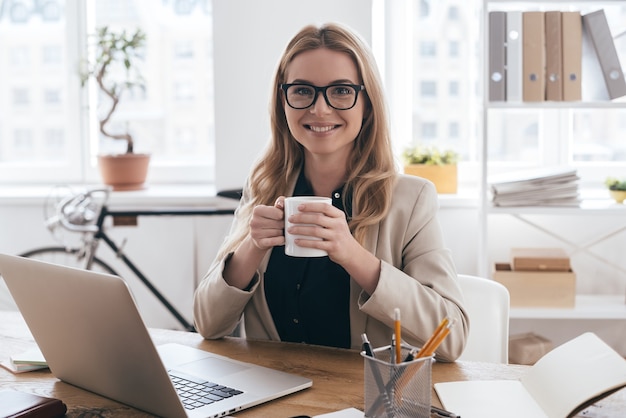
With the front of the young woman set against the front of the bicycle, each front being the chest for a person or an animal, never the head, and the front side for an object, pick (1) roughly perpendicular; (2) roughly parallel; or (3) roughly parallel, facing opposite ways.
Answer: roughly perpendicular

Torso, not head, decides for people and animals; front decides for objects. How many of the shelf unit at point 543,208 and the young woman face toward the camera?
2

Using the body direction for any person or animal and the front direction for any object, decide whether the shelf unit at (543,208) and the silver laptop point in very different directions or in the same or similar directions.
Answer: very different directions

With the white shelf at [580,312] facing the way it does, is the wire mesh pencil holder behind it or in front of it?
in front

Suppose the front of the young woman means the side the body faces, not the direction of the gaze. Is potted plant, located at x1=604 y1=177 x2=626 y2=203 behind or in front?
behind

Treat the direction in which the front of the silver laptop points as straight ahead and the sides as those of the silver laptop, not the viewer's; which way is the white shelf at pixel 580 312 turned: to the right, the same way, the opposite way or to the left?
the opposite way

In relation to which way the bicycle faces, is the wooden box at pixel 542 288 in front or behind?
behind

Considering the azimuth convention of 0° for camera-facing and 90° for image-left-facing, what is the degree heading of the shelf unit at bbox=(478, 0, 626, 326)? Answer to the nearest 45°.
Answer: approximately 0°

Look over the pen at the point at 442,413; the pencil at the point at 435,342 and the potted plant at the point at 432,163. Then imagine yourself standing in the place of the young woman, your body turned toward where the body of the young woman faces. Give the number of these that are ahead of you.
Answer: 2

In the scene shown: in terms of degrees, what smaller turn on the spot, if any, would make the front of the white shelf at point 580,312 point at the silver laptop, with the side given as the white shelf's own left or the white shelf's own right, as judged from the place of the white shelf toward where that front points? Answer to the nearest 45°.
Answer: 0° — it already faces it

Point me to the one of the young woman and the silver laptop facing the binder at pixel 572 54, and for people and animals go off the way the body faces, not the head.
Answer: the silver laptop

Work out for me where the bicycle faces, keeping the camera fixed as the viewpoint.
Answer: facing to the left of the viewer

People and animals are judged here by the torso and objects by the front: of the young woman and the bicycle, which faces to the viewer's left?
the bicycle

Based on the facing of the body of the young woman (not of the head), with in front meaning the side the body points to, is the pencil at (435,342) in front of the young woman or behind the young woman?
in front
